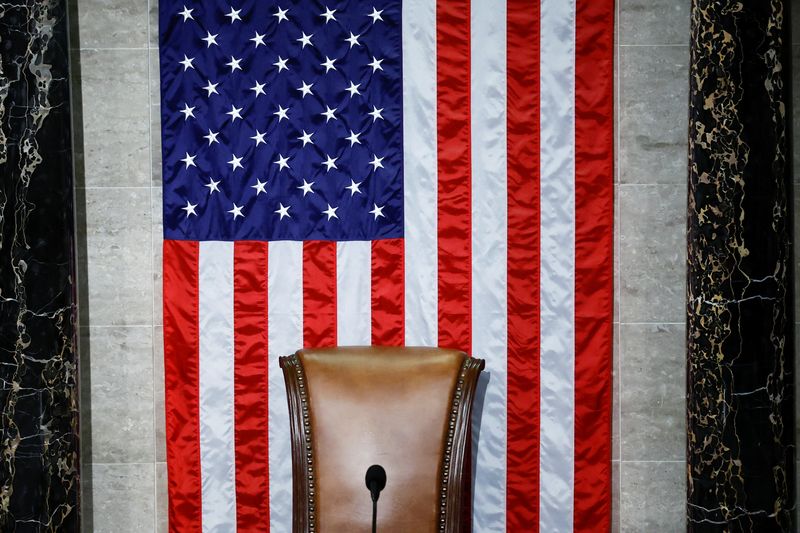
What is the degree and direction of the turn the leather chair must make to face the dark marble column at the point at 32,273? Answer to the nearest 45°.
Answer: approximately 90° to its right

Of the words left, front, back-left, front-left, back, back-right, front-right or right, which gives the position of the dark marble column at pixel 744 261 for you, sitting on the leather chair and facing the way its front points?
left

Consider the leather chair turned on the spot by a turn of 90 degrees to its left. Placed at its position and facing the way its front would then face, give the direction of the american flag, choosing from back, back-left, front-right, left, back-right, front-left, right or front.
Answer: left

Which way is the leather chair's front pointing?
toward the camera
